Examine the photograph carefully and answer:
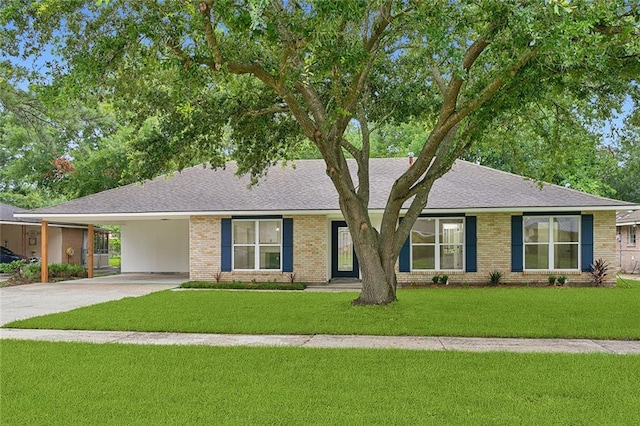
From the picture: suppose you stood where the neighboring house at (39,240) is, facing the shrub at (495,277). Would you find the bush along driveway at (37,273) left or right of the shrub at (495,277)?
right

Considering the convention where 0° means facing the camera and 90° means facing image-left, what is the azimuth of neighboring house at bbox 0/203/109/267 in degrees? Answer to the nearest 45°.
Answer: approximately 0°

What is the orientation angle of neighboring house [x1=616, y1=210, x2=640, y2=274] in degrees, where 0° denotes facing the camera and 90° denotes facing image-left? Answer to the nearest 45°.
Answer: approximately 0°

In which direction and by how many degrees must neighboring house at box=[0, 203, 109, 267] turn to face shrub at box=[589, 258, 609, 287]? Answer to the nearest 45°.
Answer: approximately 45° to its left

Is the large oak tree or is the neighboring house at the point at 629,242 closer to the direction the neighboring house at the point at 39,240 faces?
the large oak tree

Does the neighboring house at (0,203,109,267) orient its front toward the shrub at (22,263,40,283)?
yes
